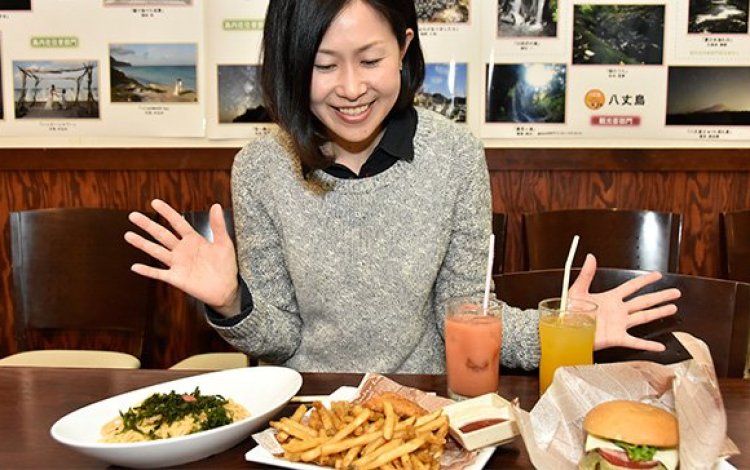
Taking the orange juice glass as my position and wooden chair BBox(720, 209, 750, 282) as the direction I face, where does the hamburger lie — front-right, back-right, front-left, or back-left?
back-right

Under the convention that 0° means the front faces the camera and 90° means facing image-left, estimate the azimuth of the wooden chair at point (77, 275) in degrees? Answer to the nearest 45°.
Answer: approximately 0°

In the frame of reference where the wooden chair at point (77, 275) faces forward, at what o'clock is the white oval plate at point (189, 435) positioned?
The white oval plate is roughly at 12 o'clock from the wooden chair.

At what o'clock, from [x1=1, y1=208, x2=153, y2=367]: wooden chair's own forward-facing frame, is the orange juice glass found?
The orange juice glass is roughly at 11 o'clock from the wooden chair.
